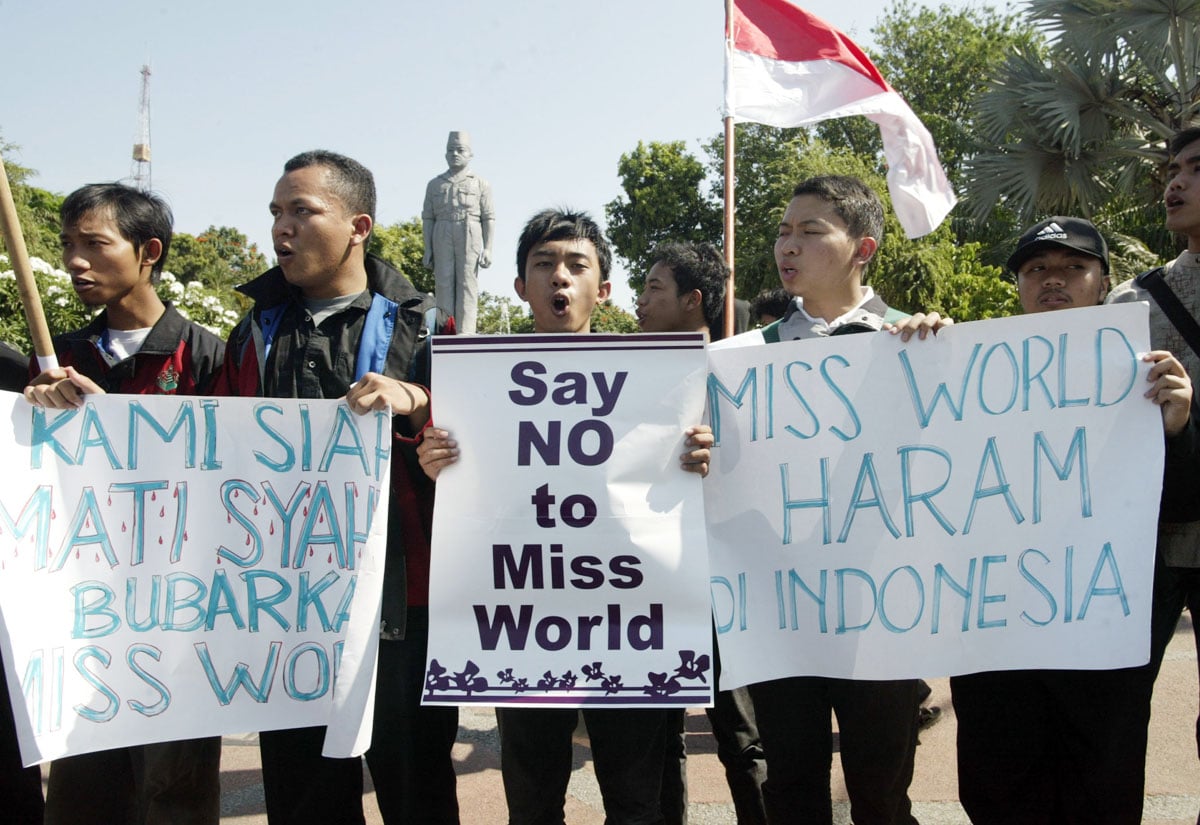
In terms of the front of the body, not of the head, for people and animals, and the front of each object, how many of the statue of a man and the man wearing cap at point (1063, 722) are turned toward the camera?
2

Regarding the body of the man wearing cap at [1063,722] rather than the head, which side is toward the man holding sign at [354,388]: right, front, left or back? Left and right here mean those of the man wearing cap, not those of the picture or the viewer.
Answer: right

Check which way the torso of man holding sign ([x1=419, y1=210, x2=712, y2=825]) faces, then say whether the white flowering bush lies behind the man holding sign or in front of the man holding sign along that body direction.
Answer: behind

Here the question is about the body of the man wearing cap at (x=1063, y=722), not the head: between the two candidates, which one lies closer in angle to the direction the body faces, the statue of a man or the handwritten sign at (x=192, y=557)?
the handwritten sign

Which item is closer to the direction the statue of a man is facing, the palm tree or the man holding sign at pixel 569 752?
the man holding sign

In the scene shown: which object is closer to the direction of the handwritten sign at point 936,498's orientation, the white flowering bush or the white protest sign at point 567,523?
the white protest sign

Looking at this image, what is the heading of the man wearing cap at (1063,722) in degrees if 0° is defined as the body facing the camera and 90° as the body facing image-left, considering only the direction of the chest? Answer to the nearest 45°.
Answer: approximately 0°

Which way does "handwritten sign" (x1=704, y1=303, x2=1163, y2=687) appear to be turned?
toward the camera

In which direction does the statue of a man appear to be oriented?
toward the camera

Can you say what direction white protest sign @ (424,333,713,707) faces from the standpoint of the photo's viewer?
facing the viewer

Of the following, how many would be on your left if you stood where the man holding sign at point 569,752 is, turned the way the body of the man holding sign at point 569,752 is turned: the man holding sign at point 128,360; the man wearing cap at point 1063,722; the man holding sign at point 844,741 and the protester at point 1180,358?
3

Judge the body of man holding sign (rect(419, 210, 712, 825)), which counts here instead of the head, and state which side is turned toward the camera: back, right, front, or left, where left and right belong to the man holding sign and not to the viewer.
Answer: front

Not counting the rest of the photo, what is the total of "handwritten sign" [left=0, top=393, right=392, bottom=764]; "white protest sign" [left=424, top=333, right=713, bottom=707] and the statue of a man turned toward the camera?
3
